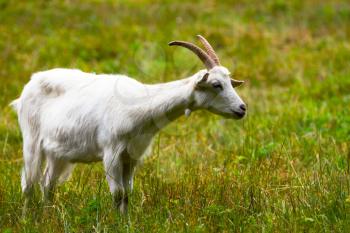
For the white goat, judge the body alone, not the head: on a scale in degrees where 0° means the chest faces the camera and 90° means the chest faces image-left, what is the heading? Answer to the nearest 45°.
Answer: approximately 270°
